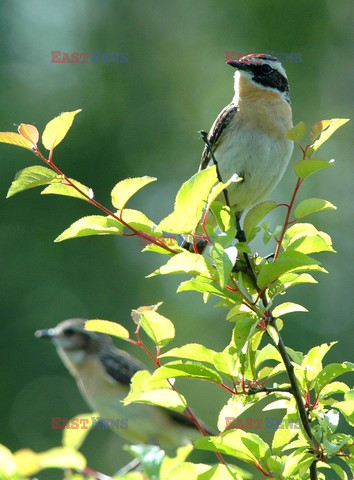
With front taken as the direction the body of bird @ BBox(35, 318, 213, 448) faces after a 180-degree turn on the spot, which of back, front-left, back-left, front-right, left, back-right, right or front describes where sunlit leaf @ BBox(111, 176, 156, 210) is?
right

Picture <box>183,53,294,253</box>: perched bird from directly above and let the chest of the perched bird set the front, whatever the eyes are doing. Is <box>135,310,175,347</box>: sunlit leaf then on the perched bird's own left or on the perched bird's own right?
on the perched bird's own right

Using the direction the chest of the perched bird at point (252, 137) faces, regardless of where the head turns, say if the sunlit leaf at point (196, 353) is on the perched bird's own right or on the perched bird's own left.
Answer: on the perched bird's own right

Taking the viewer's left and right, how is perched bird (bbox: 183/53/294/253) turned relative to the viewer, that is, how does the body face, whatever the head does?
facing the viewer and to the right of the viewer

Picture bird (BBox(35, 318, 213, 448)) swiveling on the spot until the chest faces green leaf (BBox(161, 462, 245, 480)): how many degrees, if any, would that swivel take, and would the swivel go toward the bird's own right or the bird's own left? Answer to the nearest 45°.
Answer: approximately 90° to the bird's own left

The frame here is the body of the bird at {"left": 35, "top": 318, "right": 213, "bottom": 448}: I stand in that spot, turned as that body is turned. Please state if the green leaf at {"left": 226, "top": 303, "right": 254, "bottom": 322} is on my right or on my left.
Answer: on my left

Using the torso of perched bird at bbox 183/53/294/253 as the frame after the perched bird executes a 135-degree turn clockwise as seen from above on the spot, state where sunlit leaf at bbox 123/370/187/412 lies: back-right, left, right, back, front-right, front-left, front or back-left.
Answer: left

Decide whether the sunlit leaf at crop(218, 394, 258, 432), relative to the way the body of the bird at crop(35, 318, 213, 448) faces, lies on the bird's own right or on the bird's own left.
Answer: on the bird's own left

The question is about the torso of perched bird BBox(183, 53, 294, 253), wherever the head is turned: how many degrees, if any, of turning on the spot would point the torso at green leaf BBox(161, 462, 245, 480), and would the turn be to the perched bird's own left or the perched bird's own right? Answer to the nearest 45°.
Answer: approximately 45° to the perched bird's own right

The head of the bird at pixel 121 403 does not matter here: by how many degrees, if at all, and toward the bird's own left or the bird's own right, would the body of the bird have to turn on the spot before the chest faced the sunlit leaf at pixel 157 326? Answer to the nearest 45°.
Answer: approximately 90° to the bird's own left

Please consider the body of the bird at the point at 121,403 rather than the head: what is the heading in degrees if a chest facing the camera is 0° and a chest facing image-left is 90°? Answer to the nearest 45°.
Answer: approximately 90°

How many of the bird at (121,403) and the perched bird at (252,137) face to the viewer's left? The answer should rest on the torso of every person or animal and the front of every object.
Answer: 1

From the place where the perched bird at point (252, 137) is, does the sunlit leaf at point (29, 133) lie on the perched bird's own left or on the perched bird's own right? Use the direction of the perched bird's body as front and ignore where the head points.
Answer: on the perched bird's own right
